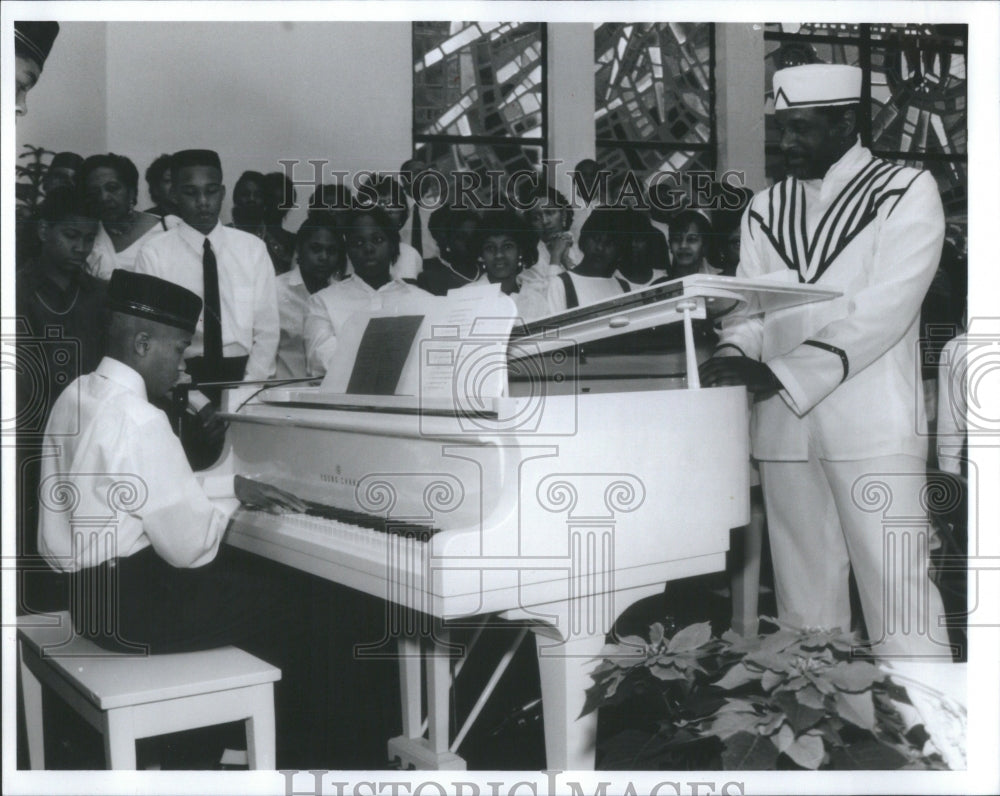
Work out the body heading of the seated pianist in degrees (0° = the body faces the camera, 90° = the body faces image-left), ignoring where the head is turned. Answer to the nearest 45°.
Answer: approximately 225°

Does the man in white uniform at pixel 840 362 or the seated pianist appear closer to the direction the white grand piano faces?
the seated pianist

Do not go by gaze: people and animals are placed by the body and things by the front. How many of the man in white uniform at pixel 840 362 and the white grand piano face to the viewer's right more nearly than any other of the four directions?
0

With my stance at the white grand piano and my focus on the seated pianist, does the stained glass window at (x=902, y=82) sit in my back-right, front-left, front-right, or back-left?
back-right

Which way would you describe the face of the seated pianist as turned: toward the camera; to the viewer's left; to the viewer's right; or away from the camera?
to the viewer's right

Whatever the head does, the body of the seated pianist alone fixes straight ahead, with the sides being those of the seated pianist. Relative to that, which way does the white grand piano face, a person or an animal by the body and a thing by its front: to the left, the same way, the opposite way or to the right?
the opposite way
